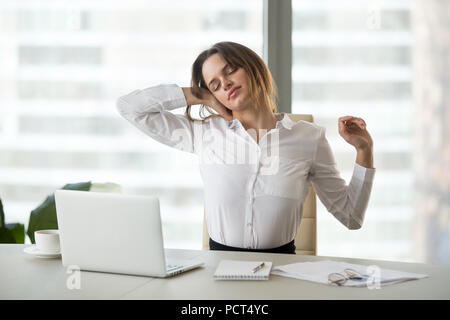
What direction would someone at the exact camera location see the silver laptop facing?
facing away from the viewer and to the right of the viewer

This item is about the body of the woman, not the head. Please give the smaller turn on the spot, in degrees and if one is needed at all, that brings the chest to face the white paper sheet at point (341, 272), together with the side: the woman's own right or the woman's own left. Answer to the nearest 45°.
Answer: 0° — they already face it

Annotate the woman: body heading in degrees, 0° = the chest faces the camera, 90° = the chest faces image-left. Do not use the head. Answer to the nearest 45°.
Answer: approximately 0°

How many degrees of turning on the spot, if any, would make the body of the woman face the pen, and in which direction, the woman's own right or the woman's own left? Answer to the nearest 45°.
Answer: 0° — they already face it

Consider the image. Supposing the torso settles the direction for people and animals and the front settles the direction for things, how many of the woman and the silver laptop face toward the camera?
1

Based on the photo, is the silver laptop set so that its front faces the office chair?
yes

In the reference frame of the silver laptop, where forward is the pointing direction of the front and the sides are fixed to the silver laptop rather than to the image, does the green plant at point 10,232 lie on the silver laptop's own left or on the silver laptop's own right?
on the silver laptop's own left
